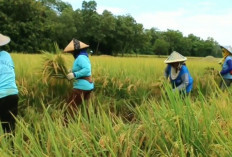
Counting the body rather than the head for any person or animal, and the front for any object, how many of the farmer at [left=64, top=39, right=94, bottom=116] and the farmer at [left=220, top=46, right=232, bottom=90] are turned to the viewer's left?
2

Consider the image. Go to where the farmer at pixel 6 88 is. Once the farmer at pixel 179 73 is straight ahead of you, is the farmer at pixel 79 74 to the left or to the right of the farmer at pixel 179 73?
left

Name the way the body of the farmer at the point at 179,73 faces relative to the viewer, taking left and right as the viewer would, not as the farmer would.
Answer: facing the viewer and to the left of the viewer

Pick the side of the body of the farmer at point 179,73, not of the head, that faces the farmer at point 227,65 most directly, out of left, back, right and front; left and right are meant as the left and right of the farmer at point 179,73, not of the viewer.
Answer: back

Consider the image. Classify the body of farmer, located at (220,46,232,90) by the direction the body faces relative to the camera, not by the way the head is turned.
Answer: to the viewer's left

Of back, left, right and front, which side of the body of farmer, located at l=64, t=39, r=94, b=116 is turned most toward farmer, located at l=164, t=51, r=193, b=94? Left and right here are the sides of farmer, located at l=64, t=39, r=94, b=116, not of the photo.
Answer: back

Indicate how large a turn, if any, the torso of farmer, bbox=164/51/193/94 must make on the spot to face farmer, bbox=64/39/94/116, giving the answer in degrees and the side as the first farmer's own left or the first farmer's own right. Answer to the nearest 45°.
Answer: approximately 45° to the first farmer's own right

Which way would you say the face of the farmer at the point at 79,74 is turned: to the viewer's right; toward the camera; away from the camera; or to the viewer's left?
to the viewer's left

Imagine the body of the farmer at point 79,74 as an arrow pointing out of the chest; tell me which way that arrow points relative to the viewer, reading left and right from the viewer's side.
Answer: facing to the left of the viewer
